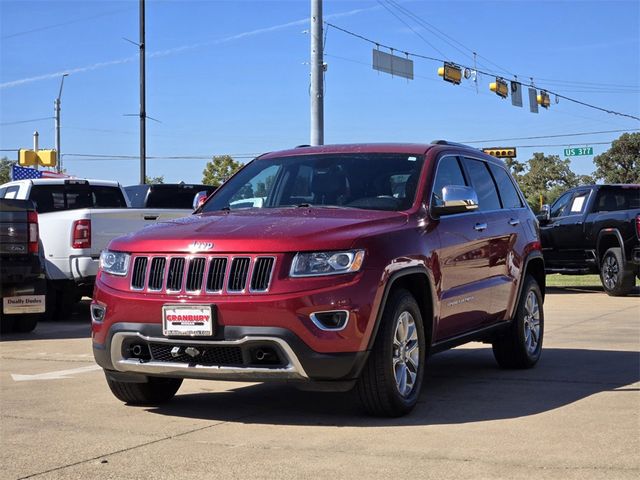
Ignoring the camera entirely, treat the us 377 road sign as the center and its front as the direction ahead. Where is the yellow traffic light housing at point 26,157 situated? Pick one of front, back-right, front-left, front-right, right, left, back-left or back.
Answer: front-right

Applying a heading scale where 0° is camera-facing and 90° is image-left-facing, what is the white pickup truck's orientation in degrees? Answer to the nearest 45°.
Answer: approximately 135°

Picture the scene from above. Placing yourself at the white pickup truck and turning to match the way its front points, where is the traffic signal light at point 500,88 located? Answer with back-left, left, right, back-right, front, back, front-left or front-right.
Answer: right

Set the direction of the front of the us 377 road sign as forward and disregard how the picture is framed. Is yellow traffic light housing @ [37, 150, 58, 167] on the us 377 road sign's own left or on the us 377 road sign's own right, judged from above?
on the us 377 road sign's own right
